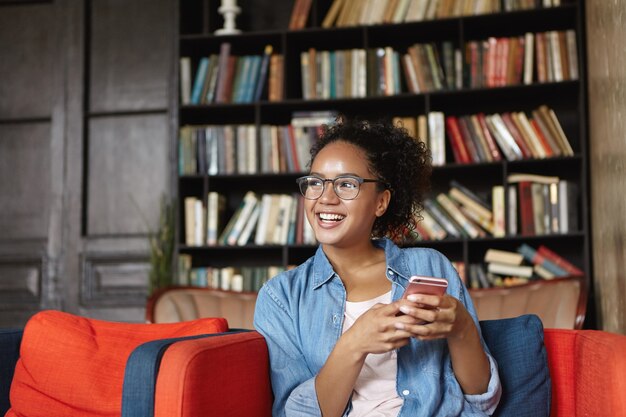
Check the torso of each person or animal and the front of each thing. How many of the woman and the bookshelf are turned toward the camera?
2

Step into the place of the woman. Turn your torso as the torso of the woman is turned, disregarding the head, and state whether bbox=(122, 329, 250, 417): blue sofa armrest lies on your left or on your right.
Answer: on your right

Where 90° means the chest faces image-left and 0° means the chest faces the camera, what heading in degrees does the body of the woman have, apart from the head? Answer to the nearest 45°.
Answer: approximately 0°

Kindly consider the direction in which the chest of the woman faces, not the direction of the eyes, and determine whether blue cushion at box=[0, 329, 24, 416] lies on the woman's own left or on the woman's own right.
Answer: on the woman's own right

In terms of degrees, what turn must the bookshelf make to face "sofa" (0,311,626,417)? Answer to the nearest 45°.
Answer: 0° — it already faces it

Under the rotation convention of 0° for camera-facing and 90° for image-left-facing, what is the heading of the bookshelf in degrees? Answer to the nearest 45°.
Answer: approximately 0°

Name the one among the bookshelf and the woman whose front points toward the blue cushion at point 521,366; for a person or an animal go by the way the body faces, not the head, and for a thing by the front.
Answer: the bookshelf

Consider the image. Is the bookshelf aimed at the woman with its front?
yes

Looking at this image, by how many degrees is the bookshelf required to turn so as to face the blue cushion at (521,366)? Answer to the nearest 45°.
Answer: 0° — it already faces it
